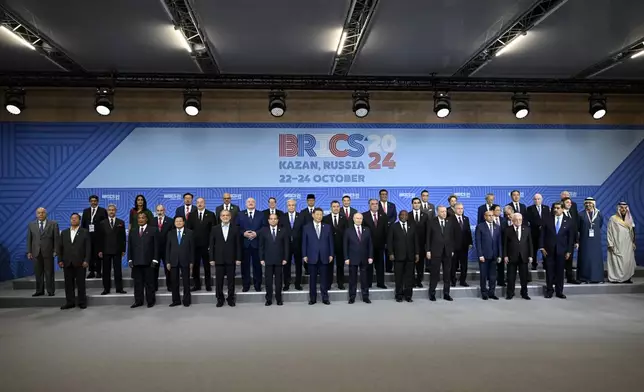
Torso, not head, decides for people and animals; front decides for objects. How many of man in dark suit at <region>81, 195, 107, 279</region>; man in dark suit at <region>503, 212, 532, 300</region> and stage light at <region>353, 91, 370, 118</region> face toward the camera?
3

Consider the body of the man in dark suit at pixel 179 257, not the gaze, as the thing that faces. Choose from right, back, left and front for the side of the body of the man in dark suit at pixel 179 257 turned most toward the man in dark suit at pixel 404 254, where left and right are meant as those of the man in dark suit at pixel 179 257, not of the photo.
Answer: left

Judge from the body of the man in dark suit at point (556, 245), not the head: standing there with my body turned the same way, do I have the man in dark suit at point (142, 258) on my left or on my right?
on my right

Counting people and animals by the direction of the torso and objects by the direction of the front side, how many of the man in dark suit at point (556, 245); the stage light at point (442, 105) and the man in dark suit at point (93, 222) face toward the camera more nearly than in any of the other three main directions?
3

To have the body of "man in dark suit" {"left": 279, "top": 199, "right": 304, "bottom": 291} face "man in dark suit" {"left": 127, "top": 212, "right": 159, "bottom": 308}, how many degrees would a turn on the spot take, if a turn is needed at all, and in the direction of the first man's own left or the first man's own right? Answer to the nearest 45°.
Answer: approximately 90° to the first man's own right

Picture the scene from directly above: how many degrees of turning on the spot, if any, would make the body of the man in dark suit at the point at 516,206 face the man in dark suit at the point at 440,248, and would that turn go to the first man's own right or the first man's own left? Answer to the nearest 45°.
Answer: approximately 45° to the first man's own right
